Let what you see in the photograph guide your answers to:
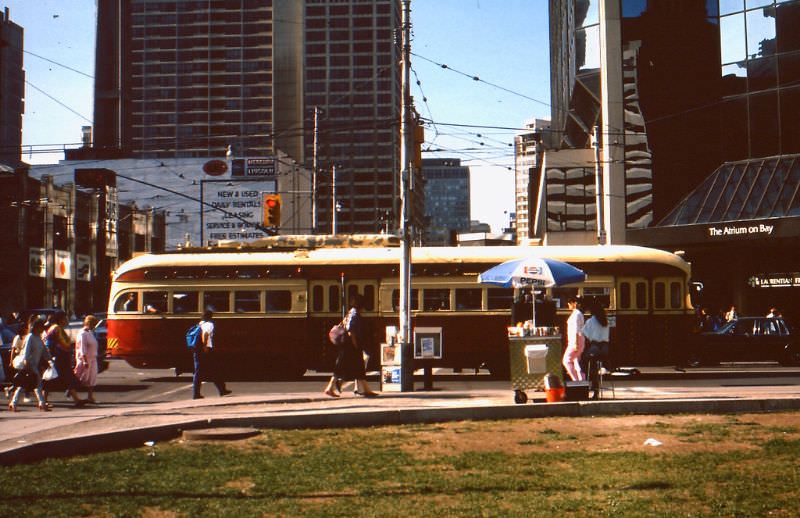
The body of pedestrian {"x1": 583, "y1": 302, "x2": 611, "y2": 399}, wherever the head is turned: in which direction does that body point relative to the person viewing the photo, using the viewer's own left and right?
facing away from the viewer and to the left of the viewer

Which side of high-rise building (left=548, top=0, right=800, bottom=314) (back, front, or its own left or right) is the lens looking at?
front

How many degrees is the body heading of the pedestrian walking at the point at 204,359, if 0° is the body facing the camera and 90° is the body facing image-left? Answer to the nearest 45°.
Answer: approximately 270°

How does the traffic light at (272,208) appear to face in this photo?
toward the camera

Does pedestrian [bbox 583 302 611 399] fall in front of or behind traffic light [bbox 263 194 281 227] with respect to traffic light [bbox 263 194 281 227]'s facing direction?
in front

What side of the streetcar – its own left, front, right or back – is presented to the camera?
right
